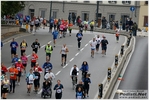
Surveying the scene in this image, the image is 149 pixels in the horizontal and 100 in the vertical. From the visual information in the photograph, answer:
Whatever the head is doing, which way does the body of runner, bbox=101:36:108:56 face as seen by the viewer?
toward the camera

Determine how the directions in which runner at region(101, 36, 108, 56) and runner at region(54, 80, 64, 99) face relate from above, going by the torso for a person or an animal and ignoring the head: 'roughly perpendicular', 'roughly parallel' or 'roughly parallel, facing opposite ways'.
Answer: roughly parallel

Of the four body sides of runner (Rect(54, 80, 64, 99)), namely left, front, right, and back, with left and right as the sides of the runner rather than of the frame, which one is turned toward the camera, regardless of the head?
front

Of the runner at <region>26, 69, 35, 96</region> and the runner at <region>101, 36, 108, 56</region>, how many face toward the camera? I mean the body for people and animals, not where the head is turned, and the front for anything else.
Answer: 2

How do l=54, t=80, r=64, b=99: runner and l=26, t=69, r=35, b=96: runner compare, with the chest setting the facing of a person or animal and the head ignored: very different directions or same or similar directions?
same or similar directions

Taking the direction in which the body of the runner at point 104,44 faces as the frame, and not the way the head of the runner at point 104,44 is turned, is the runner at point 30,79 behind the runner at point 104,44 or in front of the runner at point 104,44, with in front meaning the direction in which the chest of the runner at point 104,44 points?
in front
